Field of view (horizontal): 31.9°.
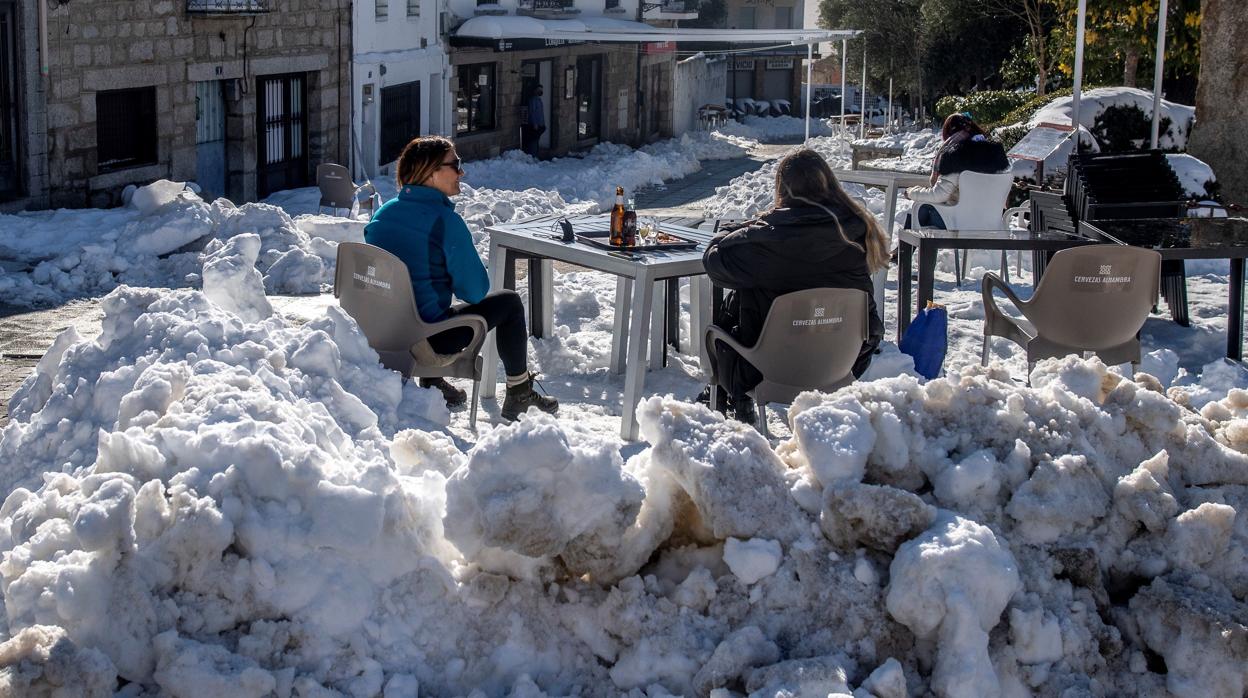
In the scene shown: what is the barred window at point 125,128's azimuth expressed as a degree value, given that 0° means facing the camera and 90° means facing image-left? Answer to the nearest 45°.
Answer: approximately 315°

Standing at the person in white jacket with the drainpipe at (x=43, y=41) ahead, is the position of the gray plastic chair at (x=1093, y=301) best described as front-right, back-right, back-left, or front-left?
back-left

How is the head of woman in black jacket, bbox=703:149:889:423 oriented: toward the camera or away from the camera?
away from the camera

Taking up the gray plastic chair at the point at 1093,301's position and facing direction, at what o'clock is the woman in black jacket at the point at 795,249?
The woman in black jacket is roughly at 9 o'clock from the gray plastic chair.

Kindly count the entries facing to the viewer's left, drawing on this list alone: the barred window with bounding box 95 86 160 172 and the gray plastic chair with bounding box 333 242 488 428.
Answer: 0

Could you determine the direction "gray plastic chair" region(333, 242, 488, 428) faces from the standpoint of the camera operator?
facing away from the viewer and to the right of the viewer

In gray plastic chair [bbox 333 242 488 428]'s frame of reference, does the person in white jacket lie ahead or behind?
ahead

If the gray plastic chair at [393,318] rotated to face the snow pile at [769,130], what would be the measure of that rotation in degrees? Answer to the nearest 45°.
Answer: approximately 45° to its left

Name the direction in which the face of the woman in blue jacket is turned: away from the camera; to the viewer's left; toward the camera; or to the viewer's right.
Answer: to the viewer's right

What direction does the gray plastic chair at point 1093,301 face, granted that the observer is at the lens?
facing away from the viewer and to the left of the viewer
